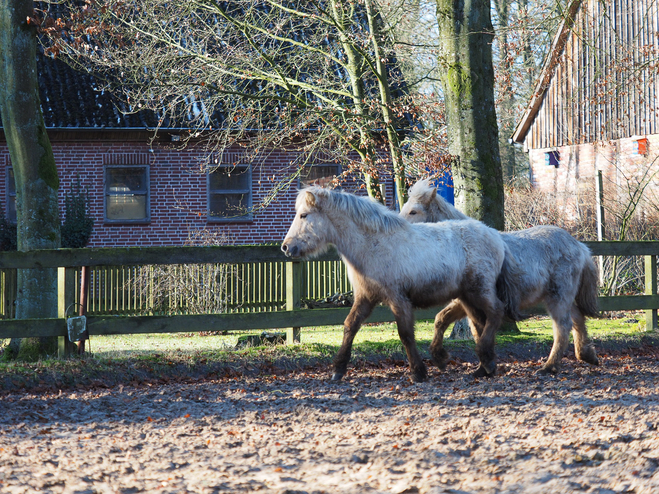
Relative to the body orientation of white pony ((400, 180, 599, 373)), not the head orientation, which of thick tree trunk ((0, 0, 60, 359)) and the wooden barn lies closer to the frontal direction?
the thick tree trunk

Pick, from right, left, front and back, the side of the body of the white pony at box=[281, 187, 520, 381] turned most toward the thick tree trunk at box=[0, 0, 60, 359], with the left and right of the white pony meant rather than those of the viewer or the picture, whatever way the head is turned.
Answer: front

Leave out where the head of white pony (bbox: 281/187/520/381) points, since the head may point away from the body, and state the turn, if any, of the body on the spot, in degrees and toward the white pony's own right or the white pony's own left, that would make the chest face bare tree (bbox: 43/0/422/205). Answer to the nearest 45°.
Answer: approximately 90° to the white pony's own right

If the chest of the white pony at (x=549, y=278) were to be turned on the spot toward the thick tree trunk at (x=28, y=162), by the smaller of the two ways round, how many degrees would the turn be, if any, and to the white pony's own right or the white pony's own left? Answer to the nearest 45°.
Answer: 0° — it already faces it

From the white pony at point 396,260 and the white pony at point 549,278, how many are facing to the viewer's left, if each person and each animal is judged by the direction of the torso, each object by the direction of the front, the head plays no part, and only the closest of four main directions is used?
2

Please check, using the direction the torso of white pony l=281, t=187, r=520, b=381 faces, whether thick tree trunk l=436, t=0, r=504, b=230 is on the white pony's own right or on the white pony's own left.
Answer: on the white pony's own right

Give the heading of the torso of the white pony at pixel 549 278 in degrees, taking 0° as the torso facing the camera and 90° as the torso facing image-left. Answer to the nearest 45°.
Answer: approximately 90°

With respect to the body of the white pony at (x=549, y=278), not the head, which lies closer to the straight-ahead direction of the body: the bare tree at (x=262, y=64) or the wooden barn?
the bare tree

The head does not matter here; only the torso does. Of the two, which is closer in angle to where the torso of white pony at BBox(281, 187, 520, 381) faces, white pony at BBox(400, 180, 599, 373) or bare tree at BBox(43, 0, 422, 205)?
the bare tree

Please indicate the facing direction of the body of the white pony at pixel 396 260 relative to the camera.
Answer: to the viewer's left
